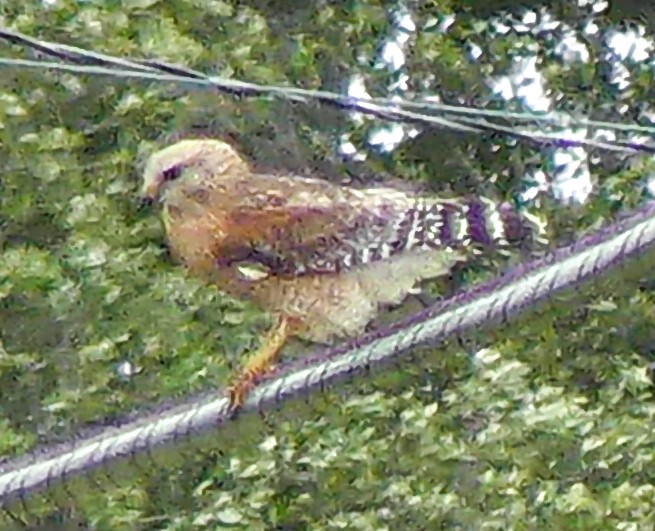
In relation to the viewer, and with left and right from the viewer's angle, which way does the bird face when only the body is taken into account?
facing to the left of the viewer
